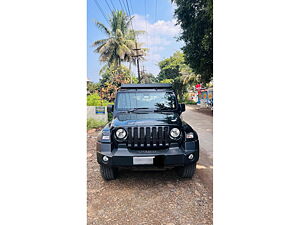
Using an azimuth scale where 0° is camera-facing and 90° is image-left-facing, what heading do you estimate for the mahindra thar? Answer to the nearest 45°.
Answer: approximately 0°

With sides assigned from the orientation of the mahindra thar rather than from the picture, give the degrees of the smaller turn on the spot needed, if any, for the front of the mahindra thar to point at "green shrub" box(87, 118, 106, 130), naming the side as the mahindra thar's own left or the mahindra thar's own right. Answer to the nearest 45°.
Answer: approximately 135° to the mahindra thar's own right

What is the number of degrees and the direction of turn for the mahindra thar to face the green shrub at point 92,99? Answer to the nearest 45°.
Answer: approximately 135° to its right

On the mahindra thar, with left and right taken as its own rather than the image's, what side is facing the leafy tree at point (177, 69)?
back
